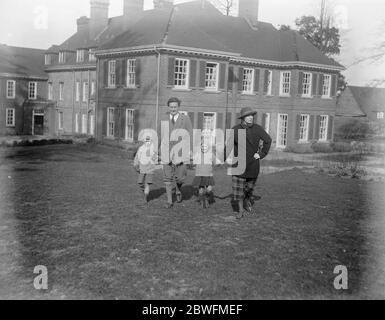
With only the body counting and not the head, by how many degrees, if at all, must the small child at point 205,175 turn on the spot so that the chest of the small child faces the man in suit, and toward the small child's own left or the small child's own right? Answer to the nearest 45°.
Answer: approximately 45° to the small child's own right

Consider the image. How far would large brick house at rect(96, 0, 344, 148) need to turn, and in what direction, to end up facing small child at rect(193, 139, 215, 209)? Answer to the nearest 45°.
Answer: approximately 45° to its right

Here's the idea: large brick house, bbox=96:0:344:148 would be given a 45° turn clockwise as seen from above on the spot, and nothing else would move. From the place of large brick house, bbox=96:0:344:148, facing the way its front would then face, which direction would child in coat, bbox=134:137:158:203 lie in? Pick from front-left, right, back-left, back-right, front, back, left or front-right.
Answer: front

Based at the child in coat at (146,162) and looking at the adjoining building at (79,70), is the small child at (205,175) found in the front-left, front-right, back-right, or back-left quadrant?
back-right

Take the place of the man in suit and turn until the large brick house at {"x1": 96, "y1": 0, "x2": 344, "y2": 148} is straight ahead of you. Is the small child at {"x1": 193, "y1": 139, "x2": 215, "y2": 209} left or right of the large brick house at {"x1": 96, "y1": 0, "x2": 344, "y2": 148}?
right

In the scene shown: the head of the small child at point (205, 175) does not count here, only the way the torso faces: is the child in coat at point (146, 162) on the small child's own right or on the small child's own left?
on the small child's own right

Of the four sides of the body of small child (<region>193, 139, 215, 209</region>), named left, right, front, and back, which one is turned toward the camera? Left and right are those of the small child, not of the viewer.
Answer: front

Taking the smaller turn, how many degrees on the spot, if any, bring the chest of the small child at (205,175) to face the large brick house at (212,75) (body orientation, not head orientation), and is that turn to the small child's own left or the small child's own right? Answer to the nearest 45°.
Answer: approximately 180°

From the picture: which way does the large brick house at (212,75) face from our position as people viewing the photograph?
facing the viewer and to the right of the viewer

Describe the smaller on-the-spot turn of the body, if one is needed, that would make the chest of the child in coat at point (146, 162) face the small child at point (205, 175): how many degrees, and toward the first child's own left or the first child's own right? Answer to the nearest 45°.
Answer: approximately 90° to the first child's own left

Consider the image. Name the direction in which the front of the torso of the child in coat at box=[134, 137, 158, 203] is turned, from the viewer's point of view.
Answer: toward the camera

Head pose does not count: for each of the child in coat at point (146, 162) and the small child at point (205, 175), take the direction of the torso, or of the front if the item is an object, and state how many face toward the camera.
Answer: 2
